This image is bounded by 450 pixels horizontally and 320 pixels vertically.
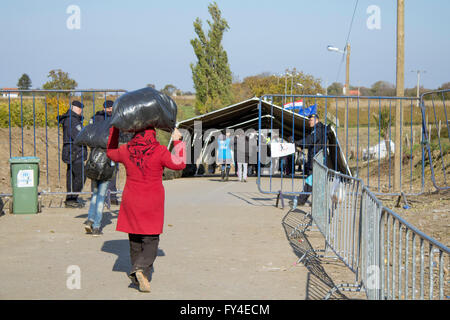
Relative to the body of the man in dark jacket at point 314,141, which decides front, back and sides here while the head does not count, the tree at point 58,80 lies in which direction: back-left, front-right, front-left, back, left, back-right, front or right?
front-right

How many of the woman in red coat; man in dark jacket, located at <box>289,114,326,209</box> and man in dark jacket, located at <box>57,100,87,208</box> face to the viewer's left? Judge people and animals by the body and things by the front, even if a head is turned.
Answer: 1

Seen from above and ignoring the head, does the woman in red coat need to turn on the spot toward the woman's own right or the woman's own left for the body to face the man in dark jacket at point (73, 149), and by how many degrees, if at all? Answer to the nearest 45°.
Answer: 0° — they already face them

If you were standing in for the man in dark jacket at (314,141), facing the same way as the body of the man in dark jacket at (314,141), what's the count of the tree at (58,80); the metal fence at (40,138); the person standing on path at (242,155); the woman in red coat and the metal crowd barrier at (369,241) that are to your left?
2

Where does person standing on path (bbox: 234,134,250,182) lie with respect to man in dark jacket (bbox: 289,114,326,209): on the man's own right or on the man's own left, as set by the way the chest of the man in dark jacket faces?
on the man's own right

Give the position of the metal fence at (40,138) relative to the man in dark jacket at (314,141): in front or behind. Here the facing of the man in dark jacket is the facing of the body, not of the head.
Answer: in front

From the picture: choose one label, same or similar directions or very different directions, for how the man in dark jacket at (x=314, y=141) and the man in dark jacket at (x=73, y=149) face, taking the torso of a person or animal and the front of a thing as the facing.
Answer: very different directions

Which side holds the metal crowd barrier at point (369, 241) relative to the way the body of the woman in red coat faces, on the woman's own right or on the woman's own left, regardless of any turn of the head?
on the woman's own right

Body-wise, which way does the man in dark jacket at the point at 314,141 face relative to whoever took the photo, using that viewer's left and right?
facing to the left of the viewer

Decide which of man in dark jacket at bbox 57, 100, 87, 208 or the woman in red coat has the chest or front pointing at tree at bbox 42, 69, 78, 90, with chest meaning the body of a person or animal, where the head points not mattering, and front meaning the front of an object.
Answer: the woman in red coat

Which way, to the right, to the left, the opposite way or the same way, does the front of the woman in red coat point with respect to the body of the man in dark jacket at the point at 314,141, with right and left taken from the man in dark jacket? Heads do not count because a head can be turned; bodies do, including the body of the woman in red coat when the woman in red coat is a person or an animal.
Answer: to the right

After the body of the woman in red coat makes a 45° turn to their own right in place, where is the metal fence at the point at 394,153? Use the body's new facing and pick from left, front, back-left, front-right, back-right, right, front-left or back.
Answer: front

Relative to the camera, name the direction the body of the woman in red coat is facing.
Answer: away from the camera

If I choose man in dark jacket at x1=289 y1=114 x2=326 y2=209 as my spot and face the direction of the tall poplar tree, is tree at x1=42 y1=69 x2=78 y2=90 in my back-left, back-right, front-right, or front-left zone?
front-left

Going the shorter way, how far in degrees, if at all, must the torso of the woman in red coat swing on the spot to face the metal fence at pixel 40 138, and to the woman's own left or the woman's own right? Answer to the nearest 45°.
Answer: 0° — they already face it

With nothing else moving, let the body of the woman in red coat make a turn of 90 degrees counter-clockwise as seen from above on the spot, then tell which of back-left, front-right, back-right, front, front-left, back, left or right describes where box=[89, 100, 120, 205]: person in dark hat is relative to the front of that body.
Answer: right

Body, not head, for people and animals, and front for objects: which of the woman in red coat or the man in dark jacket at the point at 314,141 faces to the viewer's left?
the man in dark jacket
